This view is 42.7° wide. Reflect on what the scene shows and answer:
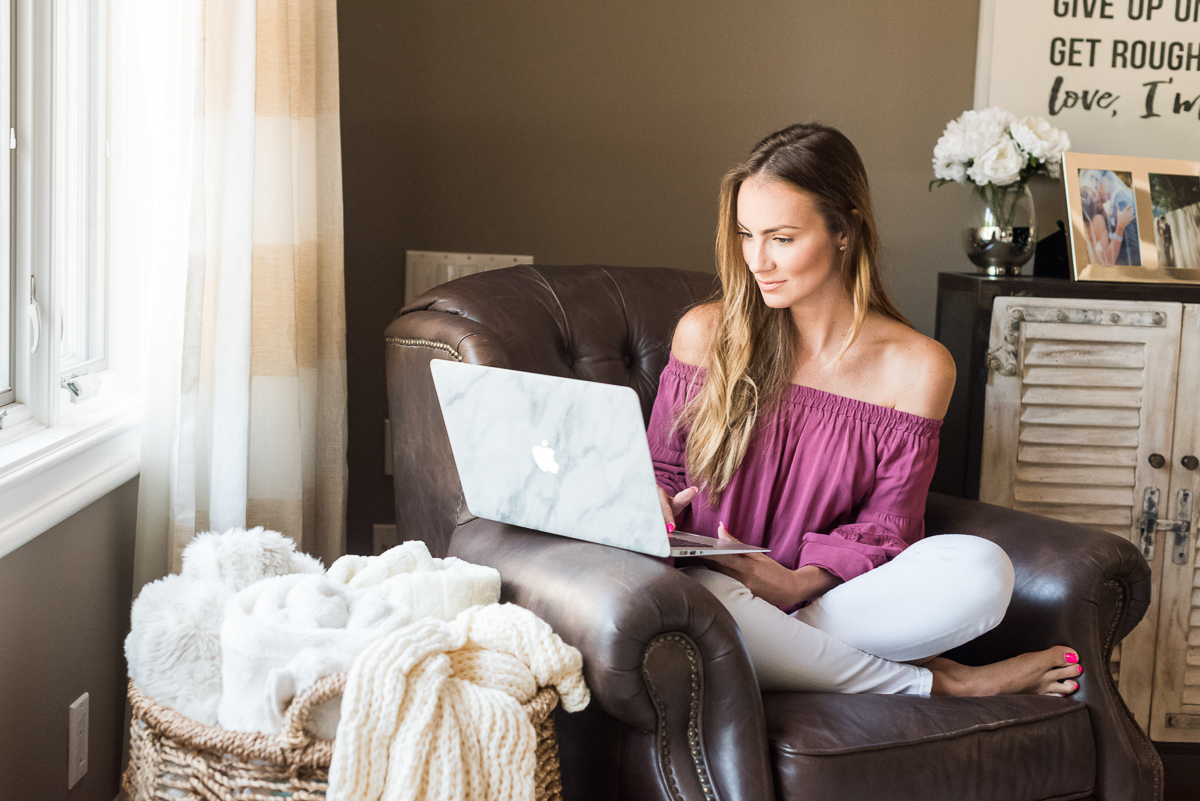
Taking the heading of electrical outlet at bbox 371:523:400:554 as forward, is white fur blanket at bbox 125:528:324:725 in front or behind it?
in front

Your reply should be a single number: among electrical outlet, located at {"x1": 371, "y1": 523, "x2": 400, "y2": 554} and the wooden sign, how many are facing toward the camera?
2

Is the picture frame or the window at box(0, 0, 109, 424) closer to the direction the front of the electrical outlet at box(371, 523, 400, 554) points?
the window

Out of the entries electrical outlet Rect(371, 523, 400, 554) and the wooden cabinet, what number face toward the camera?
2

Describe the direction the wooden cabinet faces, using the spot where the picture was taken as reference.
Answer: facing the viewer

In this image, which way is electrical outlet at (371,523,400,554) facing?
toward the camera

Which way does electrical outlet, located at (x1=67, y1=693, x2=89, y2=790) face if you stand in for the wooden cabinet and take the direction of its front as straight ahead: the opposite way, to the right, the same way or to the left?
to the left

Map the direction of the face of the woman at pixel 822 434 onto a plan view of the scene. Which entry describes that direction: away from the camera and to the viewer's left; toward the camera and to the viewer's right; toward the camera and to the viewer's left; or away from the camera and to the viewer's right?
toward the camera and to the viewer's left

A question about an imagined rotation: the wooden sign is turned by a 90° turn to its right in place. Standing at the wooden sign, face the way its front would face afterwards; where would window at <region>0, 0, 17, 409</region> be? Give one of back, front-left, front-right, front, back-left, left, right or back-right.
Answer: front-left

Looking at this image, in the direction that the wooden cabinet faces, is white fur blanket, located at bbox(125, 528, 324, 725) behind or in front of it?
in front

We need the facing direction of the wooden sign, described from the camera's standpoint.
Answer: facing the viewer
